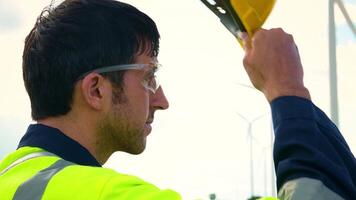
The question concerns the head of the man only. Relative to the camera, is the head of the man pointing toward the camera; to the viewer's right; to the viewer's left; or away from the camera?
to the viewer's right

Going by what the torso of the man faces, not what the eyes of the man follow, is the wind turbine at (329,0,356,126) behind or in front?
in front

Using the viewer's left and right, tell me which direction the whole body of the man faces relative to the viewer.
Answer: facing away from the viewer and to the right of the viewer
